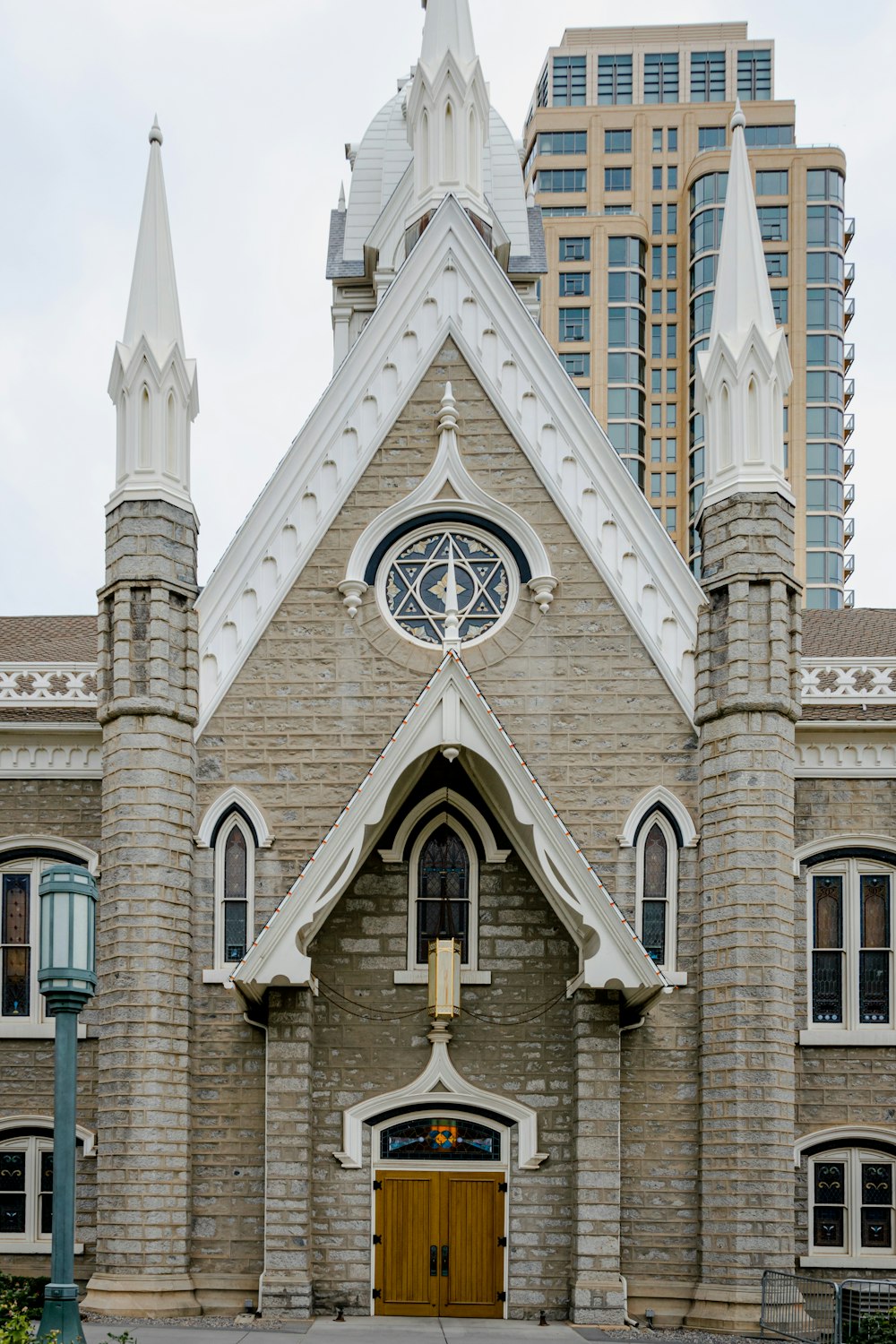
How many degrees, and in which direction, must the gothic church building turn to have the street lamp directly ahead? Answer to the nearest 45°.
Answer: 0° — it already faces it

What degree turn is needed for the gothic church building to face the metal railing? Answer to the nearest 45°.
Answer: approximately 45° to its left

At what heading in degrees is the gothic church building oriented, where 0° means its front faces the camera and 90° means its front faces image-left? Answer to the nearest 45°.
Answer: approximately 0°
